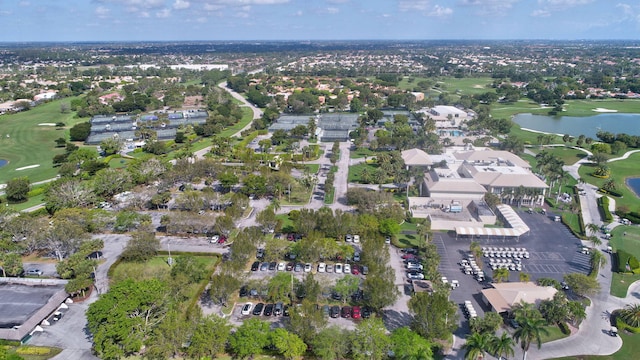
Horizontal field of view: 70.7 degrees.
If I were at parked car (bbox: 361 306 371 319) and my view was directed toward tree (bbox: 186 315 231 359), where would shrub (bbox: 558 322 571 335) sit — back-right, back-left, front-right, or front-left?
back-left

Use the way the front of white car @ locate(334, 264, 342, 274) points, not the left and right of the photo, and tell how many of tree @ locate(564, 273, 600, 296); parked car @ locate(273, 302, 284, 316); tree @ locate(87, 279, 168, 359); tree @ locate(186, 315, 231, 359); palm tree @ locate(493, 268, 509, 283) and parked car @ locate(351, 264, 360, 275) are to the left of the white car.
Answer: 3

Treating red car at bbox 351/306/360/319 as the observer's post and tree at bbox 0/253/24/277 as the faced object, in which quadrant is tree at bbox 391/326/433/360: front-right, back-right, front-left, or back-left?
back-left
